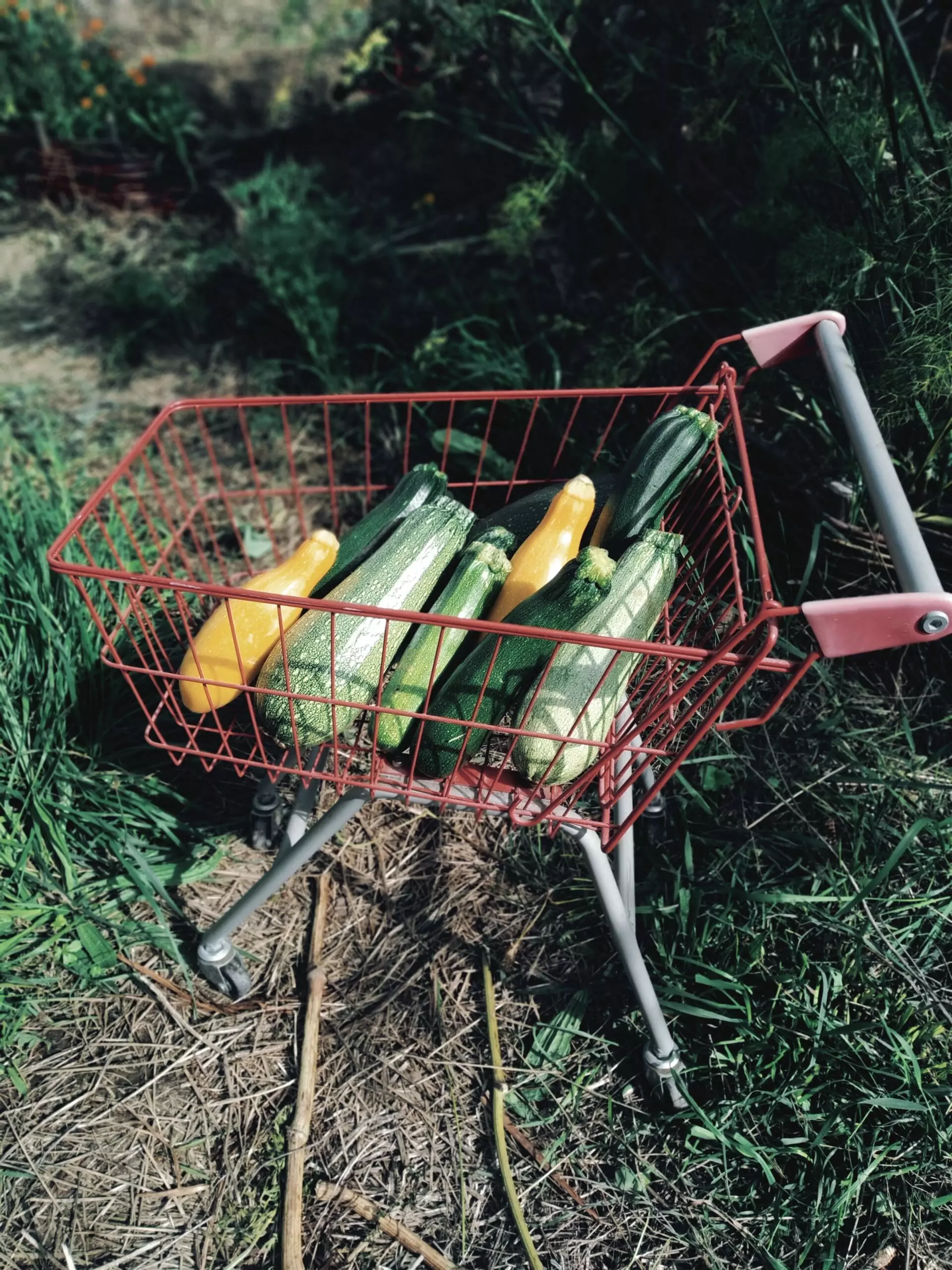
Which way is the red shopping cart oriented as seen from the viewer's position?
to the viewer's left

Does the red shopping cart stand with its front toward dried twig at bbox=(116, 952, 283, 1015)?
yes
